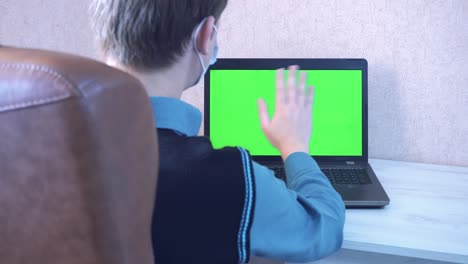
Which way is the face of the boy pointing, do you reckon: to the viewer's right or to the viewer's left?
to the viewer's right

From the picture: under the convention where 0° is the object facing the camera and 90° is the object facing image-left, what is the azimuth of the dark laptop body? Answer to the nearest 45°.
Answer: approximately 0°

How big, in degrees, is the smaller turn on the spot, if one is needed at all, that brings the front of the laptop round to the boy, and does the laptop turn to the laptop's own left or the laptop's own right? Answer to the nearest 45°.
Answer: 0° — it already faces them

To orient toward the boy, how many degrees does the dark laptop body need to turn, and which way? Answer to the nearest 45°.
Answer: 0° — it already faces them
